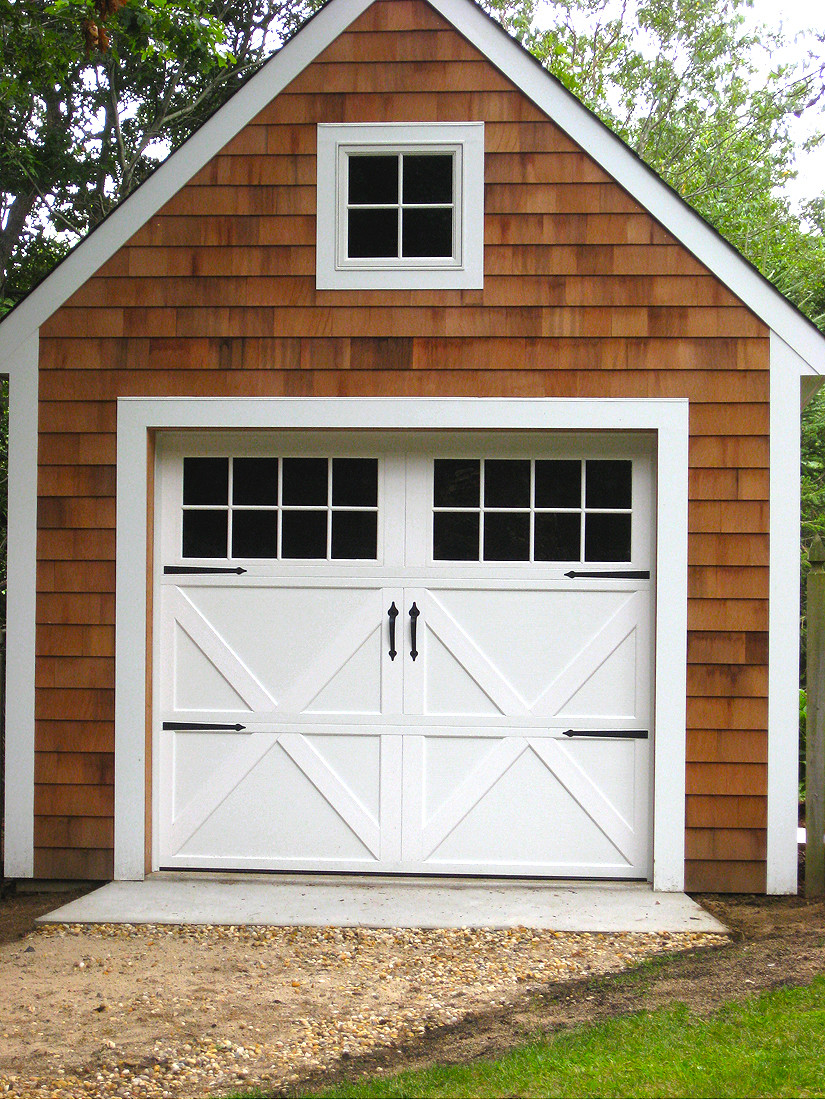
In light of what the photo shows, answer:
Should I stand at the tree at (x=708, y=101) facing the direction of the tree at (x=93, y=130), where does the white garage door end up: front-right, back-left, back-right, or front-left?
front-left

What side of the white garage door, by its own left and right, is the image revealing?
front

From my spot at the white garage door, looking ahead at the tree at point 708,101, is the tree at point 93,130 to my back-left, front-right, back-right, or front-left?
front-left

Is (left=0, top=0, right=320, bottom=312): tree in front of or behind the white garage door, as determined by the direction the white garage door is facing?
behind

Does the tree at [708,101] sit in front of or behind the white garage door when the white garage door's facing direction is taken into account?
behind
